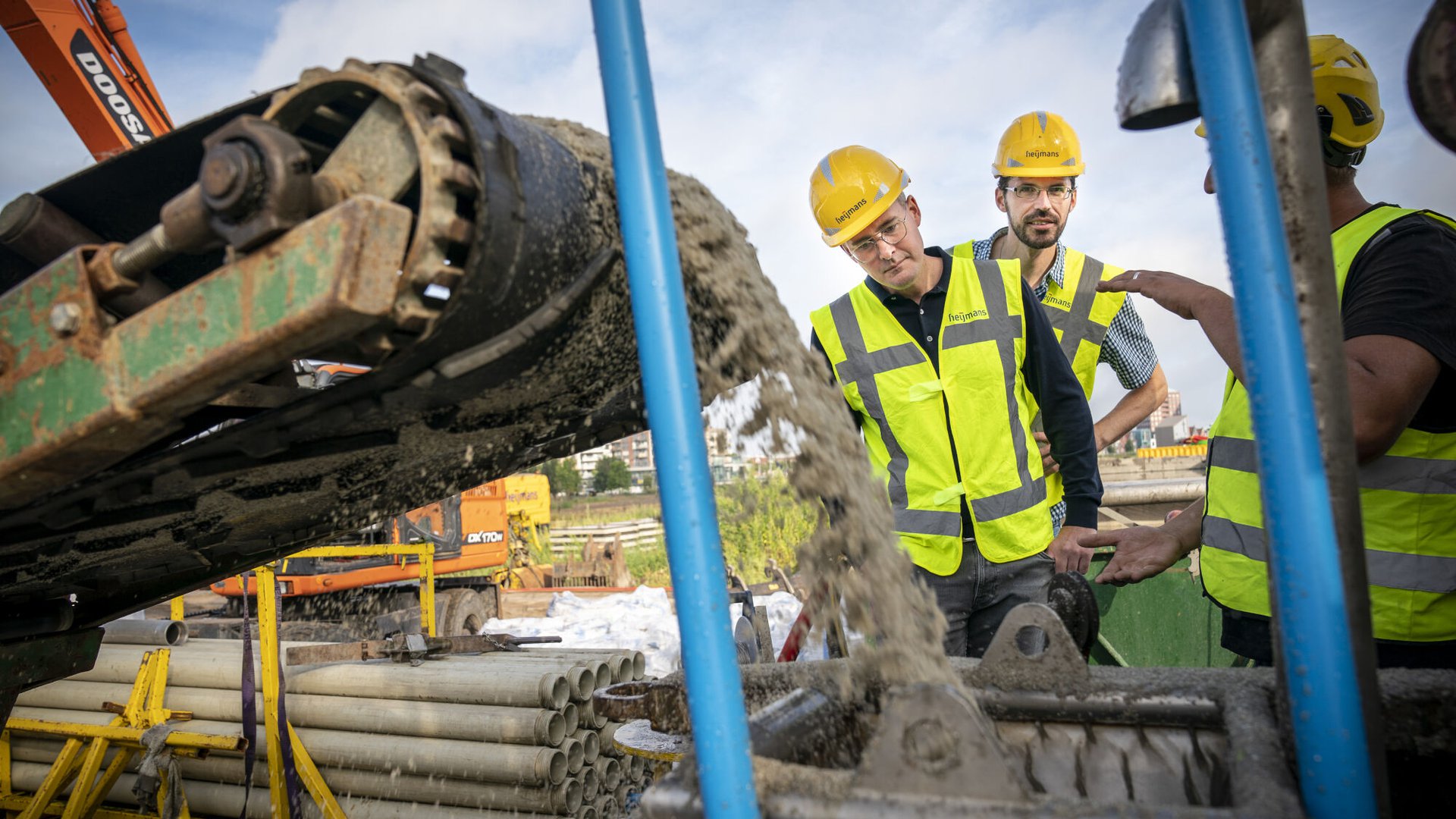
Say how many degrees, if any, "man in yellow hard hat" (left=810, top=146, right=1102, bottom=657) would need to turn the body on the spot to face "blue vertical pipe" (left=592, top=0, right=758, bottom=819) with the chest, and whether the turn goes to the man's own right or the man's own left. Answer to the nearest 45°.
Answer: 0° — they already face it

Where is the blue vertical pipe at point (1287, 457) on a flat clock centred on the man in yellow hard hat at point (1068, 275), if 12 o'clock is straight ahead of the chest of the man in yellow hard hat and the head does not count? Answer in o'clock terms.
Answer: The blue vertical pipe is roughly at 12 o'clock from the man in yellow hard hat.

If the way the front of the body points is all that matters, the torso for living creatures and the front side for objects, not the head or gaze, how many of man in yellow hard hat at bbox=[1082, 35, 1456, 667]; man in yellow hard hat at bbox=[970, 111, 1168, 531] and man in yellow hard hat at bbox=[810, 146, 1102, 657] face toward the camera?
2

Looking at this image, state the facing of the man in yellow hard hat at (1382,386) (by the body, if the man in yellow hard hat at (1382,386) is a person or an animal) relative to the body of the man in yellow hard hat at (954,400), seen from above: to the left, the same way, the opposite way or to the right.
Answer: to the right

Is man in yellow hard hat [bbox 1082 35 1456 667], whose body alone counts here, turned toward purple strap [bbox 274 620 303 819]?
yes

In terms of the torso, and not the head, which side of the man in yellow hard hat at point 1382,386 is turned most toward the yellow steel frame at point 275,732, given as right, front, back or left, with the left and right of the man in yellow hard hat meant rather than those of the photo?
front

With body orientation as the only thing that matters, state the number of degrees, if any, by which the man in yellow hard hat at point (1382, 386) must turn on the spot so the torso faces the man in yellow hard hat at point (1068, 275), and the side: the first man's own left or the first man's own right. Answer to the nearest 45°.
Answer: approximately 45° to the first man's own right

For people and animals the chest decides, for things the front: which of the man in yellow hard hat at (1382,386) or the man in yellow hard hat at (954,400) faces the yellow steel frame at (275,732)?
the man in yellow hard hat at (1382,386)

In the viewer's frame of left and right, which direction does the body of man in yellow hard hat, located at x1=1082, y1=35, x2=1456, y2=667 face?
facing to the left of the viewer

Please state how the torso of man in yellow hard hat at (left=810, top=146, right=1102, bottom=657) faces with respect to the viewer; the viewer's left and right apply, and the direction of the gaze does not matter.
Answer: facing the viewer

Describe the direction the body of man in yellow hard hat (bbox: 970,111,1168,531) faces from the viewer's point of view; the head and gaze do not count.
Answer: toward the camera

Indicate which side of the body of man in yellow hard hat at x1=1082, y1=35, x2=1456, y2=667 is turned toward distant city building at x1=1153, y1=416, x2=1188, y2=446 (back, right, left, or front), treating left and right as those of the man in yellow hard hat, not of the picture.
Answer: right

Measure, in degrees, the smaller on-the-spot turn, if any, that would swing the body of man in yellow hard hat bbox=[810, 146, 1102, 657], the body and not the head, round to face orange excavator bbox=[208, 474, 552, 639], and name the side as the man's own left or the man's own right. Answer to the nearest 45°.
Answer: approximately 135° to the man's own right

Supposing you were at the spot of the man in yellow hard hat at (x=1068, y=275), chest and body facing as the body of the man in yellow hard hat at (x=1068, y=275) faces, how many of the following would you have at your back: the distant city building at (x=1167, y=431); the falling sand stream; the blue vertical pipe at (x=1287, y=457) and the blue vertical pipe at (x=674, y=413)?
1

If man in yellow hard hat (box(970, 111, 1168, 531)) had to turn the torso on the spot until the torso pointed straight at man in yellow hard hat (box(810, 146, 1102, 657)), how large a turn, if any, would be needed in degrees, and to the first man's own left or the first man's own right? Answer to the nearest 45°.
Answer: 0° — they already face them

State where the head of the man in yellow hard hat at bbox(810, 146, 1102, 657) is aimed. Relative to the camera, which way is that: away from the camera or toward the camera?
toward the camera

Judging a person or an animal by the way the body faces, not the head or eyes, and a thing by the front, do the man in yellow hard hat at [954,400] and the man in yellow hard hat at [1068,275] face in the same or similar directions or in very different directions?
same or similar directions

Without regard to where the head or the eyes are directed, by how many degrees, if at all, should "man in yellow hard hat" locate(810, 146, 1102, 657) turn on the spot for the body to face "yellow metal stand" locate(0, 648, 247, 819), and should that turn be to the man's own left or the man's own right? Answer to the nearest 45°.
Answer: approximately 90° to the man's own right

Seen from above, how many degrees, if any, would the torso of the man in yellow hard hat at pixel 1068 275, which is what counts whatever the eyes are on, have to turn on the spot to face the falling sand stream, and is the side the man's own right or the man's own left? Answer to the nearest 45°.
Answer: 0° — they already face it
